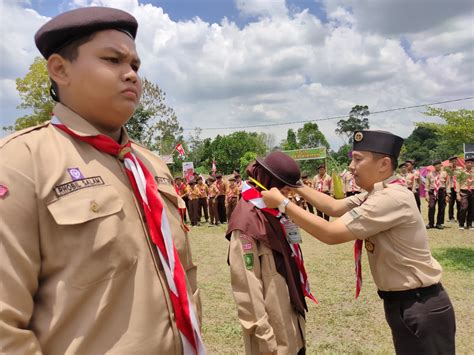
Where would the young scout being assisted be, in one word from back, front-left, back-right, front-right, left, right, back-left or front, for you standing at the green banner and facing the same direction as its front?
front

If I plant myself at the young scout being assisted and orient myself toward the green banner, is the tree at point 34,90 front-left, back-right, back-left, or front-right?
front-left

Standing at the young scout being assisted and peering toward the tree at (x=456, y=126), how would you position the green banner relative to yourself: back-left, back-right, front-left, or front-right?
front-left

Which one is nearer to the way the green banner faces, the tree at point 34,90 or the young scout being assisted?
the young scout being assisted

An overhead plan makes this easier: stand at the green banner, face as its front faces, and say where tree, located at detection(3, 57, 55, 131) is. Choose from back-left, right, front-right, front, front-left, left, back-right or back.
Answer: front-right

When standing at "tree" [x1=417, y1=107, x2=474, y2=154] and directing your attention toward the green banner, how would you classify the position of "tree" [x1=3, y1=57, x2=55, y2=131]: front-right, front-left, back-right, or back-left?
front-left

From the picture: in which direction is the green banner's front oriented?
toward the camera
